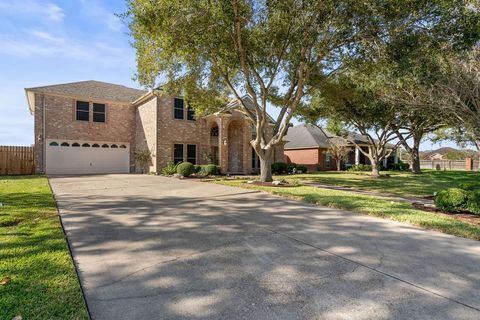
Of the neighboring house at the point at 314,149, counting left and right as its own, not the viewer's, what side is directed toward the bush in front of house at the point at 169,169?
right

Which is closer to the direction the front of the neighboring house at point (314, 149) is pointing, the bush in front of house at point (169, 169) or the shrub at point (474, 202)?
the shrub

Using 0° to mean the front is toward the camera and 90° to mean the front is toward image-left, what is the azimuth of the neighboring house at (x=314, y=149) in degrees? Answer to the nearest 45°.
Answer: approximately 315°

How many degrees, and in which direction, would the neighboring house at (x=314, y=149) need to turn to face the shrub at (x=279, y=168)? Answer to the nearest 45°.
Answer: approximately 45° to its right

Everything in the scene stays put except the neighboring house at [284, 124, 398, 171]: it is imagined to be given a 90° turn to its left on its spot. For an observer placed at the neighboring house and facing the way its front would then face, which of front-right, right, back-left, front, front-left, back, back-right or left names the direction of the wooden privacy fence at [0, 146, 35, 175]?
back

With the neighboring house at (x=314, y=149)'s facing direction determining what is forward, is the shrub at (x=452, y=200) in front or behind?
in front

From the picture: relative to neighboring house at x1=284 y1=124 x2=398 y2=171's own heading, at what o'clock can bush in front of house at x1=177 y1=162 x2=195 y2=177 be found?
The bush in front of house is roughly at 2 o'clock from the neighboring house.

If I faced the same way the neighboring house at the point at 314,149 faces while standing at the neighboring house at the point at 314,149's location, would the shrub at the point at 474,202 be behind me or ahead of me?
ahead

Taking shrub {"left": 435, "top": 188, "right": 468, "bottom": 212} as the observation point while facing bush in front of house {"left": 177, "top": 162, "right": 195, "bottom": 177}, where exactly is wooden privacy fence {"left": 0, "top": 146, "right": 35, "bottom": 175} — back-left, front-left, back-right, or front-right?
front-left

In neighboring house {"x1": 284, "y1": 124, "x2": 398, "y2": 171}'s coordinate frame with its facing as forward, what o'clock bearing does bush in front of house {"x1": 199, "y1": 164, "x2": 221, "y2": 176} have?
The bush in front of house is roughly at 2 o'clock from the neighboring house.

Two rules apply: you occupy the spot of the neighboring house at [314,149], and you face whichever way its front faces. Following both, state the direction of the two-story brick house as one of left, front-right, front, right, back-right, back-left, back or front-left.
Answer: right
